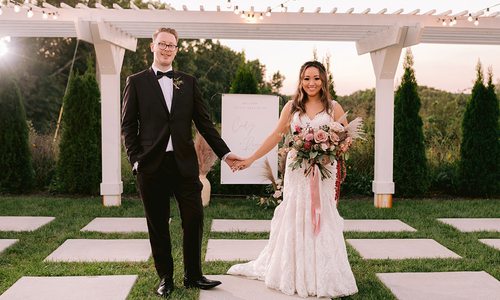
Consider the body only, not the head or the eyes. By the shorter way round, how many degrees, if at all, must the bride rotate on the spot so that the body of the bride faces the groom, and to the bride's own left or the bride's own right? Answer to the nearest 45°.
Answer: approximately 90° to the bride's own right

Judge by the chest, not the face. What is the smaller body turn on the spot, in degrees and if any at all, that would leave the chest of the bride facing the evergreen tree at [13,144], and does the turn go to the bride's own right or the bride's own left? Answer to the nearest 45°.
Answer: approximately 135° to the bride's own right

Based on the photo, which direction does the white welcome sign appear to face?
toward the camera

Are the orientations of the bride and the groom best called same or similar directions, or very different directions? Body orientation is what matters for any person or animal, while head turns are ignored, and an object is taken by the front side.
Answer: same or similar directions

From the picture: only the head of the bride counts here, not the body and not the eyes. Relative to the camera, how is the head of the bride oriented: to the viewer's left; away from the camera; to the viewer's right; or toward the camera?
toward the camera

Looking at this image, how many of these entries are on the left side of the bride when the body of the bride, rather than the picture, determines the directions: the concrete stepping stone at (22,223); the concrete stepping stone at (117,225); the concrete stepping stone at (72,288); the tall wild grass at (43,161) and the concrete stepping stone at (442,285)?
1

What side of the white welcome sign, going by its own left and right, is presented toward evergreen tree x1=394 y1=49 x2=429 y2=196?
left

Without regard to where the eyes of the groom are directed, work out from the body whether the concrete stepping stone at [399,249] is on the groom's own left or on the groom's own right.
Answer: on the groom's own left

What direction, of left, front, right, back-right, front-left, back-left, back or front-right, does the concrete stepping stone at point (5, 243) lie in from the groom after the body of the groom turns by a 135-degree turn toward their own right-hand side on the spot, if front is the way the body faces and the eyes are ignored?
front

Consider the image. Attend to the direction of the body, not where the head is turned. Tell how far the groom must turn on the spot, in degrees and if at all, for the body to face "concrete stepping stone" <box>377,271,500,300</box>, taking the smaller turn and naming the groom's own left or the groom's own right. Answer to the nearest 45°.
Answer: approximately 90° to the groom's own left

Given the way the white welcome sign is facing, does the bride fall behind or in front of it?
in front

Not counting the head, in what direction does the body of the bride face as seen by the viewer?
toward the camera

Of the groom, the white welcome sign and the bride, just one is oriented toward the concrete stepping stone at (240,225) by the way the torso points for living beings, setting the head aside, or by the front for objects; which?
the white welcome sign

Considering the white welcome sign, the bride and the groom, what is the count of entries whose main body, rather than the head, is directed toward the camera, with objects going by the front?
3

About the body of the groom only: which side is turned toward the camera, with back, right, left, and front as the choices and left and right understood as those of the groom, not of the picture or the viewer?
front
